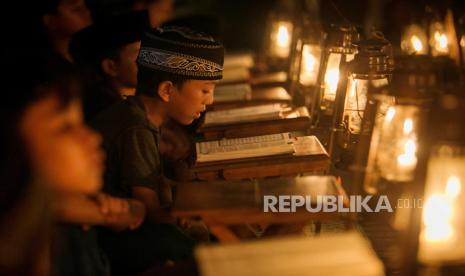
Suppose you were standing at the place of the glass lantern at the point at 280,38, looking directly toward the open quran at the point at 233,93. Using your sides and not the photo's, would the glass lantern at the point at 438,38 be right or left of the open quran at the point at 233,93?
left

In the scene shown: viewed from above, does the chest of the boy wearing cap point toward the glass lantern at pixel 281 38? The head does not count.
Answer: no

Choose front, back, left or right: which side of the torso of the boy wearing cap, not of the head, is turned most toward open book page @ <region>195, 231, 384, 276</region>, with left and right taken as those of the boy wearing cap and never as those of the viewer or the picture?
right

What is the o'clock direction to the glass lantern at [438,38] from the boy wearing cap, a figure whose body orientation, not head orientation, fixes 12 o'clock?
The glass lantern is roughly at 11 o'clock from the boy wearing cap.

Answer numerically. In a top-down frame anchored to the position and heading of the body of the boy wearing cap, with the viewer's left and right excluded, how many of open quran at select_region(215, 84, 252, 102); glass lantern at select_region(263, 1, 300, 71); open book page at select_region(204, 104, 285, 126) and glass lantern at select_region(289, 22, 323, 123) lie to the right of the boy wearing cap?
0

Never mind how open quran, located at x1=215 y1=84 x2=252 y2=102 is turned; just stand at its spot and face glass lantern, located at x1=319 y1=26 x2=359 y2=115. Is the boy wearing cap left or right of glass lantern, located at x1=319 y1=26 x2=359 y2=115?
right

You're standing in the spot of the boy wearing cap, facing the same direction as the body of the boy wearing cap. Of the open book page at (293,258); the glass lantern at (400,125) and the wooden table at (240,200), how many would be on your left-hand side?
0

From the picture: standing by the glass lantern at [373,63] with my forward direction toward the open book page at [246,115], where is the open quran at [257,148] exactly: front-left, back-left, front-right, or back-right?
front-left

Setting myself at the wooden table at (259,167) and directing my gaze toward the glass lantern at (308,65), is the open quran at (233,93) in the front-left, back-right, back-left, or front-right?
front-left

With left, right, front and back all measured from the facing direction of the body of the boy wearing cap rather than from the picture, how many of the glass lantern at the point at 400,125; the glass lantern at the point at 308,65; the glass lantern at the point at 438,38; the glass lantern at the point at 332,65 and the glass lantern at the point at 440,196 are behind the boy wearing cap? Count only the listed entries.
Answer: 0

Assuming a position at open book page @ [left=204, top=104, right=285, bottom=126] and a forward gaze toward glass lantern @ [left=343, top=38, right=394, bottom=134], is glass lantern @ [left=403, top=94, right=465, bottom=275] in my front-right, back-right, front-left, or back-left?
front-right

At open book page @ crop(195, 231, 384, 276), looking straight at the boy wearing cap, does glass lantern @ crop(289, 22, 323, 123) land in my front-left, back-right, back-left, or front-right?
front-right

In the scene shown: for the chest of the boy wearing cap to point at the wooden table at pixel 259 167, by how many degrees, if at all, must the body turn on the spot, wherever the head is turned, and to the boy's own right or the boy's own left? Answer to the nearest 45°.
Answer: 0° — they already face it

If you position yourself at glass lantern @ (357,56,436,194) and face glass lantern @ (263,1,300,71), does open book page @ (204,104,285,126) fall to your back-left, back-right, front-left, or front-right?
front-left

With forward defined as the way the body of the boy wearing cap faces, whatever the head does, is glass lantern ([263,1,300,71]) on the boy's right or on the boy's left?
on the boy's left

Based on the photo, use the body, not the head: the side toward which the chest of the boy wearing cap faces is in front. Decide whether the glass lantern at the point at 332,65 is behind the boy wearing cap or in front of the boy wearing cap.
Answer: in front

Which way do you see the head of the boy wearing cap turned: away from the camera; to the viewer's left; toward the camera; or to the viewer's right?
to the viewer's right

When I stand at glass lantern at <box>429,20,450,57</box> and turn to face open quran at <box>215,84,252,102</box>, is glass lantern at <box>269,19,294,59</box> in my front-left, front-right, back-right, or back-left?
front-right

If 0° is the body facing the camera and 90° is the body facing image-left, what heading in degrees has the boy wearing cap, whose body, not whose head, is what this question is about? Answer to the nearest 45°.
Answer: approximately 270°

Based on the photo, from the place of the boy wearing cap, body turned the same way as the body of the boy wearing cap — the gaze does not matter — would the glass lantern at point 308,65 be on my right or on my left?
on my left

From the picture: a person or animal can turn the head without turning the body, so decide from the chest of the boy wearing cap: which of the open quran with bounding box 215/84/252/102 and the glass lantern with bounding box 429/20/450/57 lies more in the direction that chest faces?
the glass lantern

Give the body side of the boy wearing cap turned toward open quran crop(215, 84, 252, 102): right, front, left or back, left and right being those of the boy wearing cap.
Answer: left
